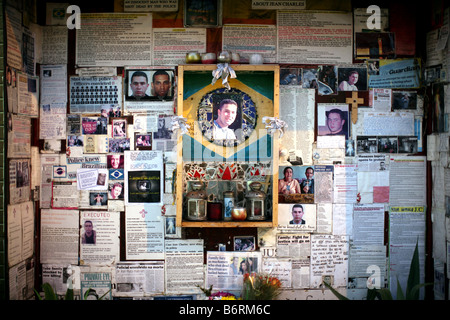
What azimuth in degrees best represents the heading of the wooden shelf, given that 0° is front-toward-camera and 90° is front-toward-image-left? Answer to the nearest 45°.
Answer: approximately 0°

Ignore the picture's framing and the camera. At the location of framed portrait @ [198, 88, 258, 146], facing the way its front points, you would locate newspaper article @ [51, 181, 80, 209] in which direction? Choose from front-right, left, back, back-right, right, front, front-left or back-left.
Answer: right

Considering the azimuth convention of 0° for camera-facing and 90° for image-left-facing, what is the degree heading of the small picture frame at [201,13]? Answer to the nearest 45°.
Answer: approximately 0°

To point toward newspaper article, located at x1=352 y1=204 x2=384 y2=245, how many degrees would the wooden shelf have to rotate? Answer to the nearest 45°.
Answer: approximately 90° to its left
